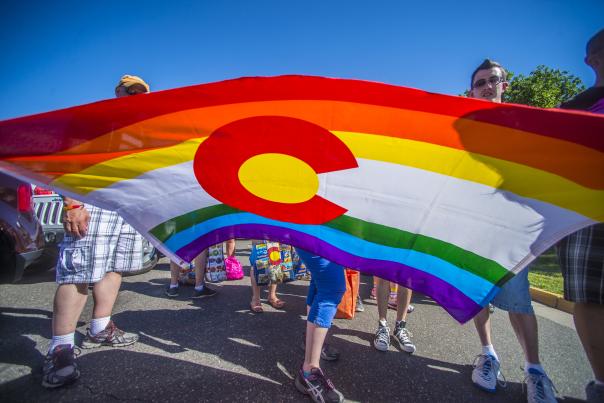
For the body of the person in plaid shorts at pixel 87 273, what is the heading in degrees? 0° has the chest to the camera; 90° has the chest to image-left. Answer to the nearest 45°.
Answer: approximately 315°

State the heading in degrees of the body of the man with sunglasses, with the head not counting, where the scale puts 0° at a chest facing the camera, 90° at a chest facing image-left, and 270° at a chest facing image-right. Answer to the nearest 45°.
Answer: approximately 0°

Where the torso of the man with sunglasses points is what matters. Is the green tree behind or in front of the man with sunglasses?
behind

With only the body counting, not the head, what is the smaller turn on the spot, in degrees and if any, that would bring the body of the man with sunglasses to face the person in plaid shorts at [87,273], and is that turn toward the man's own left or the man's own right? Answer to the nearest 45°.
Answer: approximately 45° to the man's own right
